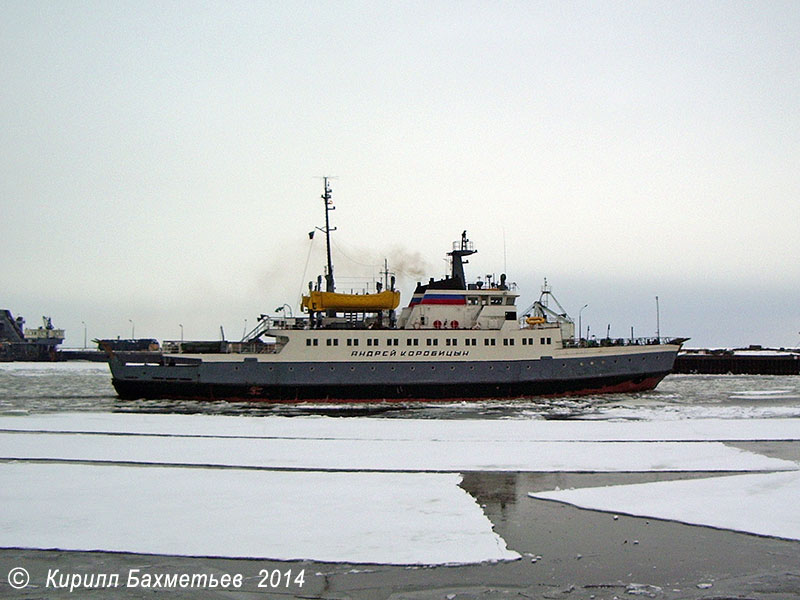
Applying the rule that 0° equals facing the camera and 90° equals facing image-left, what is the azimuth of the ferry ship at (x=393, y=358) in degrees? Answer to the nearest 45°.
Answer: approximately 270°

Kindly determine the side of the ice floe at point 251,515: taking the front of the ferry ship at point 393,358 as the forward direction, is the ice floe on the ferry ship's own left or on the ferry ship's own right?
on the ferry ship's own right

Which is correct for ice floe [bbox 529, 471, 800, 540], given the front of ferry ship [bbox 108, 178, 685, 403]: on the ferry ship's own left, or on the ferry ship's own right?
on the ferry ship's own right
